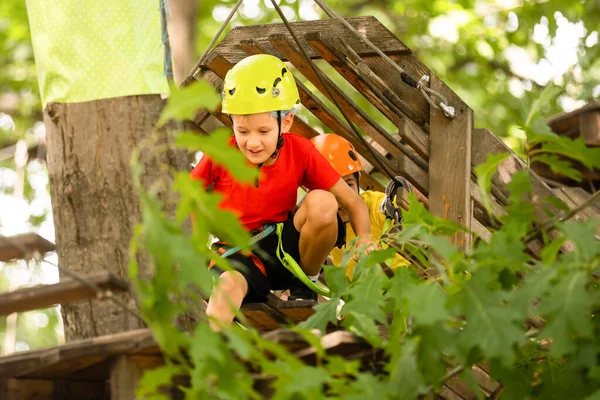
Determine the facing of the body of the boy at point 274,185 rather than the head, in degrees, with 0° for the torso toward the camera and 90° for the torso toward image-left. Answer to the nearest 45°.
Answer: approximately 45°

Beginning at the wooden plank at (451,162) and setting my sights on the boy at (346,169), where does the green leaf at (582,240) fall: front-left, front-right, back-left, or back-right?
back-left

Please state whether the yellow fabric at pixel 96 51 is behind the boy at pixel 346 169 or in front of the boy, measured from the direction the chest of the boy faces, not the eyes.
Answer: in front

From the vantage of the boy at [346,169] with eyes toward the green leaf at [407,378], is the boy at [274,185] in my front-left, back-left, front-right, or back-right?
front-right

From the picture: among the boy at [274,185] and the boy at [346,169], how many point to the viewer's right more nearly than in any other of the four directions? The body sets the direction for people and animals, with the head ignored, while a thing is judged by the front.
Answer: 0

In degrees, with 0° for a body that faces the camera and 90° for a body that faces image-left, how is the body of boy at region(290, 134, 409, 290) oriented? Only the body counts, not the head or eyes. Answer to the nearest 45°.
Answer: approximately 45°

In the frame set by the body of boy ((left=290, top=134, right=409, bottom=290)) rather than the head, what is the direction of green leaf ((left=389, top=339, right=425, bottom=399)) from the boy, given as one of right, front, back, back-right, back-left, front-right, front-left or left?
front-left

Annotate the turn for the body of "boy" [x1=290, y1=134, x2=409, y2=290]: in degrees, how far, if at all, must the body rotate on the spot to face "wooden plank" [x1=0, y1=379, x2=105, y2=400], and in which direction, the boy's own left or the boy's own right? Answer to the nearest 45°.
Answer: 0° — they already face it

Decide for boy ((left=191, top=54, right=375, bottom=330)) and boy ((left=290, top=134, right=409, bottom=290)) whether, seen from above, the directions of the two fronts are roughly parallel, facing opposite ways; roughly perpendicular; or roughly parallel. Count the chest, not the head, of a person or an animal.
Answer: roughly parallel

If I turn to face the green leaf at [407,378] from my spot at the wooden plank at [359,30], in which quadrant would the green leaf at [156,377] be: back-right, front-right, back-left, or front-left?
front-right

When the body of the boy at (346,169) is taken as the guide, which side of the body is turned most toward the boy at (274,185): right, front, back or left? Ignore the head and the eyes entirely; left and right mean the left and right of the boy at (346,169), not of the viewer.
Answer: front

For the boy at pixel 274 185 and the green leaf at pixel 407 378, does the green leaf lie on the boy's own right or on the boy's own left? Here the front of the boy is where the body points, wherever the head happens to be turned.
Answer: on the boy's own left
